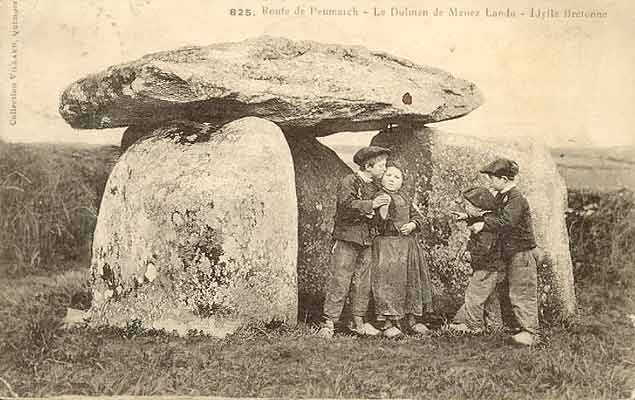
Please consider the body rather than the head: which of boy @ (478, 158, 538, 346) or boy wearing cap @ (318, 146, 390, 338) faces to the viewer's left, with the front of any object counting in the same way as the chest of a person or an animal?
the boy

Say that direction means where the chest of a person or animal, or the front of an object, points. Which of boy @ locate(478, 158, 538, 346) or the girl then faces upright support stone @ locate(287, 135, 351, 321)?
the boy

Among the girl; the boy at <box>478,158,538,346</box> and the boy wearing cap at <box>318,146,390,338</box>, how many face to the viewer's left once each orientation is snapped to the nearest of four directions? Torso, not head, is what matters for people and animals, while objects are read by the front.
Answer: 1

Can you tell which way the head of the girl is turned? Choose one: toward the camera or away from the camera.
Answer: toward the camera

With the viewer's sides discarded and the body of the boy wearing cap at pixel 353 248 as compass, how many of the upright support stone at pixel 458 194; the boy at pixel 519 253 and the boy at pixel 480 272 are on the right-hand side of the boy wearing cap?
0

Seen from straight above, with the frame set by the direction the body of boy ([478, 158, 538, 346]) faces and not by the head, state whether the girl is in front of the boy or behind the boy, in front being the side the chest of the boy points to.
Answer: in front

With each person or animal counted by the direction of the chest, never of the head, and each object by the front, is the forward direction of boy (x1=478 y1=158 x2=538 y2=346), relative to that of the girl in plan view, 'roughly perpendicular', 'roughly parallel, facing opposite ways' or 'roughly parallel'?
roughly perpendicular

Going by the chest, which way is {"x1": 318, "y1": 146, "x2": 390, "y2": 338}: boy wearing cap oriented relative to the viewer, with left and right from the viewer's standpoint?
facing the viewer and to the right of the viewer

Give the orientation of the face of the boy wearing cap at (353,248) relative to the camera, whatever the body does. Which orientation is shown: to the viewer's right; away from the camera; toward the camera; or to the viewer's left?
to the viewer's right

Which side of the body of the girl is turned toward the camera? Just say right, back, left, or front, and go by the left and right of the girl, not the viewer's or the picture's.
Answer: front

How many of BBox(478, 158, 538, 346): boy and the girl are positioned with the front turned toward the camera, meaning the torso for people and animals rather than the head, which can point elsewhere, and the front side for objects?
1

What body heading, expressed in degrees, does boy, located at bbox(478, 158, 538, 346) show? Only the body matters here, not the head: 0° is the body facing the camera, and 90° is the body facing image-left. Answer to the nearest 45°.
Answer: approximately 90°
